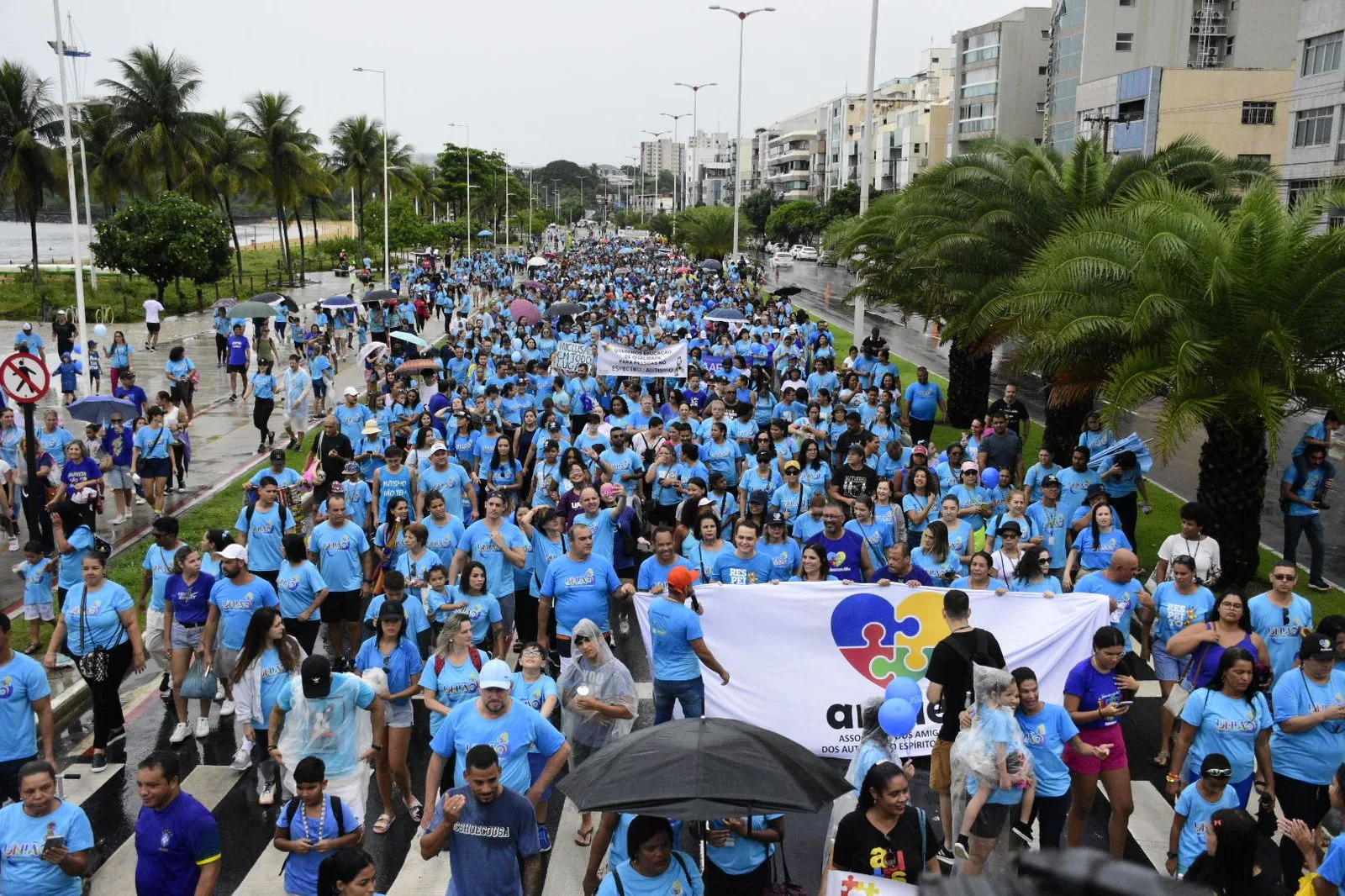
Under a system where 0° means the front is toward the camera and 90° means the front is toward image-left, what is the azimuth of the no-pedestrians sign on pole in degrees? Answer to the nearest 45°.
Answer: approximately 0°

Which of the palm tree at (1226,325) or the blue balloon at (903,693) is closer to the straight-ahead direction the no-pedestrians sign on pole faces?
the blue balloon

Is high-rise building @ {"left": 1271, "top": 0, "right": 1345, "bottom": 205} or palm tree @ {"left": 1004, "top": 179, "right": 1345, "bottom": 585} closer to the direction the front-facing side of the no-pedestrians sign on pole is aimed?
the palm tree

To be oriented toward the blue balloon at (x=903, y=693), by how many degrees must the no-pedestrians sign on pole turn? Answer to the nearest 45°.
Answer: approximately 45° to its left

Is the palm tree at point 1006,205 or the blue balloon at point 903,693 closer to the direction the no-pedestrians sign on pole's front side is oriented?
the blue balloon

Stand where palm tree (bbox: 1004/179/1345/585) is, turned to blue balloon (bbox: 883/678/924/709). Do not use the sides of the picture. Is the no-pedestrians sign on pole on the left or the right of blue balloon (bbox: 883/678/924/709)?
right

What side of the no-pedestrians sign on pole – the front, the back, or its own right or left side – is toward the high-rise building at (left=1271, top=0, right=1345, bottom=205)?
left

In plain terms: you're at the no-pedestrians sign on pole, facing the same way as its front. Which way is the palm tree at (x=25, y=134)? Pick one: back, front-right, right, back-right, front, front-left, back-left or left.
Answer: back

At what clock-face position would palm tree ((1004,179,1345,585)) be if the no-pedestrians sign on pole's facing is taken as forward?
The palm tree is roughly at 10 o'clock from the no-pedestrians sign on pole.
